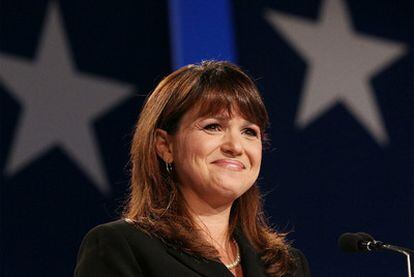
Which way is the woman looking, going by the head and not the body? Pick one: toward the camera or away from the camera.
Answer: toward the camera
